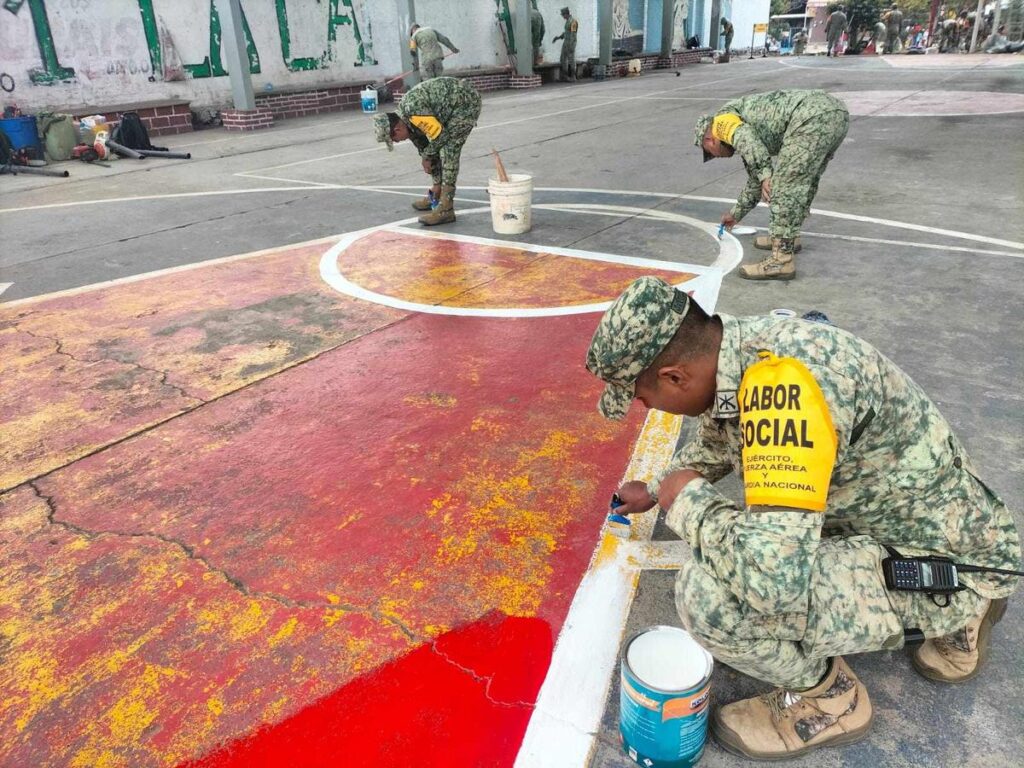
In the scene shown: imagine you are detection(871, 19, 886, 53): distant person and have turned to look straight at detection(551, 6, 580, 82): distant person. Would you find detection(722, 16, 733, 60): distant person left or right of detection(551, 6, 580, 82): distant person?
right

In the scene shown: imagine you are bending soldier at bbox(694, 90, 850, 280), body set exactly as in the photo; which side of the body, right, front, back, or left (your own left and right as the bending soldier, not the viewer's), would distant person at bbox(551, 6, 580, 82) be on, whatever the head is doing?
right

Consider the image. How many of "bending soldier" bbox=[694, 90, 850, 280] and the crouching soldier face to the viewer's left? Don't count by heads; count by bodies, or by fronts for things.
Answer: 2

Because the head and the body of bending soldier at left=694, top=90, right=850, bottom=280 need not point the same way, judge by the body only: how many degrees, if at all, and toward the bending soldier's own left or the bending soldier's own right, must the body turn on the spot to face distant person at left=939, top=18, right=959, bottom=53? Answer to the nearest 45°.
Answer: approximately 90° to the bending soldier's own right

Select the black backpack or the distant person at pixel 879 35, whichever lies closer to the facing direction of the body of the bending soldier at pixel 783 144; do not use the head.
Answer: the black backpack

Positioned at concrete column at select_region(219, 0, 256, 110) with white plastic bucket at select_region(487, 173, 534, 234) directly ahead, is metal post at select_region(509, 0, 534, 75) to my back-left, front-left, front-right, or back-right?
back-left

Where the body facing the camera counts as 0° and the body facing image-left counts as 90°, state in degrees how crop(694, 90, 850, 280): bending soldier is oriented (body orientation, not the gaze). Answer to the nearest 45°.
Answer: approximately 90°

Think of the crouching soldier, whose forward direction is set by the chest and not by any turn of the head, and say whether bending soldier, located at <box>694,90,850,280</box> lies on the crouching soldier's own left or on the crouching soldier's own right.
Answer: on the crouching soldier's own right

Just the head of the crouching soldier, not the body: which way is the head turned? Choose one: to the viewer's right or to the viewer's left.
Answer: to the viewer's left

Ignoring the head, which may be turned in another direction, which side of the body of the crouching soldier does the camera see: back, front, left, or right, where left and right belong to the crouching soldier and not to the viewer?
left

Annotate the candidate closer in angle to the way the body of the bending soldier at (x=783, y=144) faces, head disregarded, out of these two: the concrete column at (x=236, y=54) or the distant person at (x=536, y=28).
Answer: the concrete column

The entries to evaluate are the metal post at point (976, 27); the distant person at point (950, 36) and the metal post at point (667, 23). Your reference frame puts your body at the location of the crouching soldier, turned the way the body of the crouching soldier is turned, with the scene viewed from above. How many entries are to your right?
3
